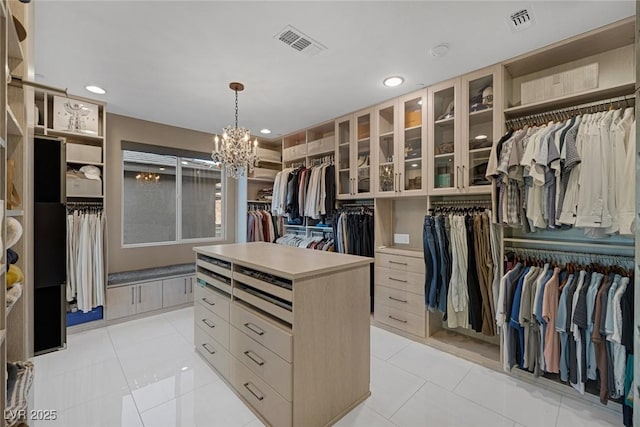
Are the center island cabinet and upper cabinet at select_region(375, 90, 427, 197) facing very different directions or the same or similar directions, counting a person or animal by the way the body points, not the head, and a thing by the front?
same or similar directions

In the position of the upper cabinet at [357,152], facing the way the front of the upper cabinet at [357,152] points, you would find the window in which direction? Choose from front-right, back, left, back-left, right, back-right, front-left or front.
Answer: front-right

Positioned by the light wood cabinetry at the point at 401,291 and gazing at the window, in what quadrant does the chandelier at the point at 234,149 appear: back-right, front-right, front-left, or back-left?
front-left

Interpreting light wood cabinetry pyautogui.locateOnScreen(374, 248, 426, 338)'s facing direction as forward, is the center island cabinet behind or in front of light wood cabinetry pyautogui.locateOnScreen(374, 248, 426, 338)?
in front

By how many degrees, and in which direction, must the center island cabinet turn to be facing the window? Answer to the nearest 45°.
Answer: approximately 90° to its right

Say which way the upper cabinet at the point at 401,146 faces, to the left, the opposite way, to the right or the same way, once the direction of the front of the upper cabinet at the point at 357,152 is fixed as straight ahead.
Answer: the same way

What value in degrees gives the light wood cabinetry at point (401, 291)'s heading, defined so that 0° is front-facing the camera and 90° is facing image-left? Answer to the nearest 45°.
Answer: approximately 45°

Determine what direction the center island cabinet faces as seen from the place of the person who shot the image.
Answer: facing the viewer and to the left of the viewer

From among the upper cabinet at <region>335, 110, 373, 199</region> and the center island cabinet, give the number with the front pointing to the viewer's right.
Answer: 0

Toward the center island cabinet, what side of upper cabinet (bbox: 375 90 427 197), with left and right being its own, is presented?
front

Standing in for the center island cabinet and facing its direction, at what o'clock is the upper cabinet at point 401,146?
The upper cabinet is roughly at 6 o'clock from the center island cabinet.

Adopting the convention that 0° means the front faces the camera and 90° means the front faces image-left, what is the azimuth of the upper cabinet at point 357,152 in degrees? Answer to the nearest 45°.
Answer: approximately 45°
